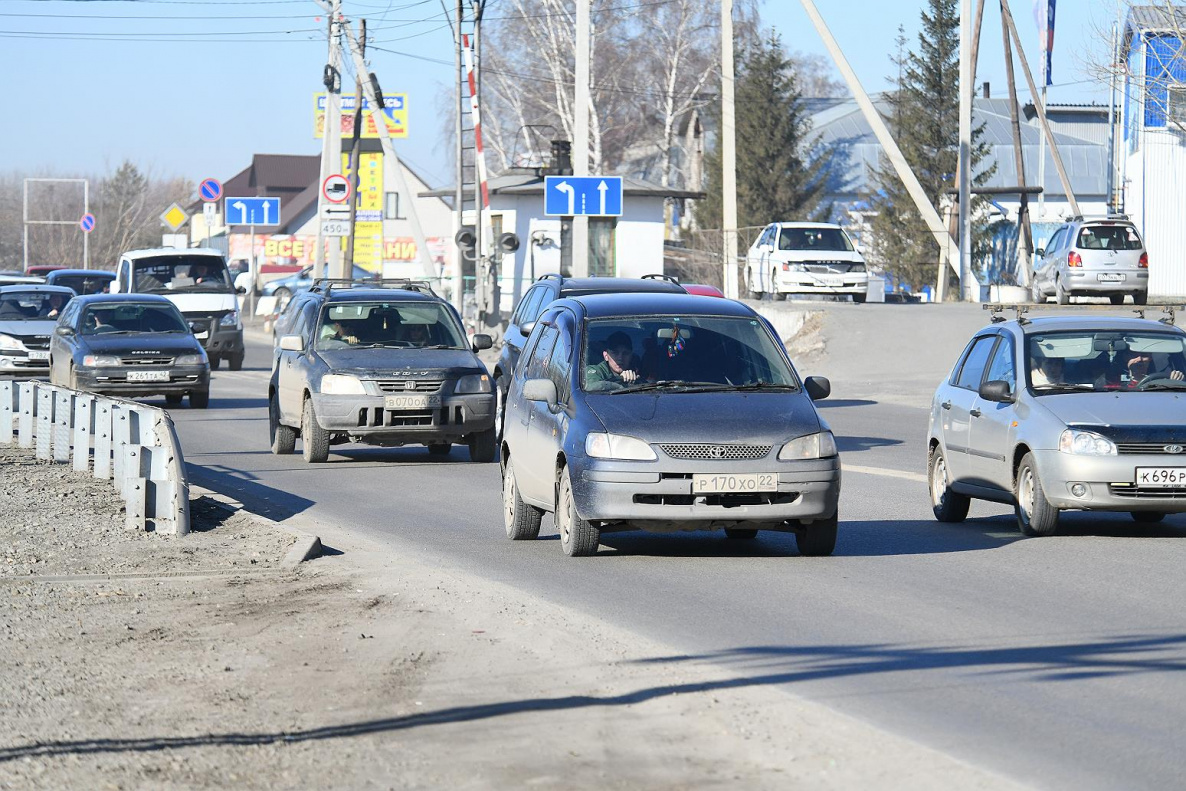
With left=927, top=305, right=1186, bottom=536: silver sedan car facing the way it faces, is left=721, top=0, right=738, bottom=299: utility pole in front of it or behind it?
behind

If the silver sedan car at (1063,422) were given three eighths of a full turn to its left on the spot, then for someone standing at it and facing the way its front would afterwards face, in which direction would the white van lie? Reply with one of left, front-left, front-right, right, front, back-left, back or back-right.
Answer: front-left

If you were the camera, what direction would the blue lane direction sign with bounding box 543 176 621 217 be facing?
facing the viewer

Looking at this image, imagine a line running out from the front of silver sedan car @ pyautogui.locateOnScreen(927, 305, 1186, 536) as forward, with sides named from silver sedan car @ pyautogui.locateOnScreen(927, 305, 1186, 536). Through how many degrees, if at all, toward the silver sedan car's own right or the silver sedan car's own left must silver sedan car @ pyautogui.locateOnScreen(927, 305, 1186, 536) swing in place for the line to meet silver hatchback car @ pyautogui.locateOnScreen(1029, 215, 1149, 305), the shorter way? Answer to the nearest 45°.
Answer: approximately 135° to the silver sedan car's own left

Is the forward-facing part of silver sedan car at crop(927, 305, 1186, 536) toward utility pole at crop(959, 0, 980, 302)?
no

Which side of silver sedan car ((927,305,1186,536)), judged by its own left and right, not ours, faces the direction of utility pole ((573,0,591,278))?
back

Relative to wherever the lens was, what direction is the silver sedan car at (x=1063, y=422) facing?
facing the viewer and to the right of the viewer

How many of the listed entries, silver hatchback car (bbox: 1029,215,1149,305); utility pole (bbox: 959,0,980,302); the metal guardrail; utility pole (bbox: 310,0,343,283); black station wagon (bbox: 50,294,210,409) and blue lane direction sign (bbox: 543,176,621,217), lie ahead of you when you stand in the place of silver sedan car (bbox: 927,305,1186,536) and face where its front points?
0

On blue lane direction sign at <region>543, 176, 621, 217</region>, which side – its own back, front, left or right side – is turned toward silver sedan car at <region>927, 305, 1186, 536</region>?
front

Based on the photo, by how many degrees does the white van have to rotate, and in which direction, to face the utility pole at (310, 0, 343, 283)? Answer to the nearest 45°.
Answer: approximately 135° to its left

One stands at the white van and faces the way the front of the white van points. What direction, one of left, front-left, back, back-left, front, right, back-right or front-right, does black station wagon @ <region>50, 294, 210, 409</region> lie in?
front-right

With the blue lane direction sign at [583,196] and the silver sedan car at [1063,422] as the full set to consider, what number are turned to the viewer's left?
0

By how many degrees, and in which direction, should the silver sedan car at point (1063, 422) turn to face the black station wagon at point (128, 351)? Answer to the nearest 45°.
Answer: approximately 180°

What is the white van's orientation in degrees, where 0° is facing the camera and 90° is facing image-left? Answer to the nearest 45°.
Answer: approximately 315°

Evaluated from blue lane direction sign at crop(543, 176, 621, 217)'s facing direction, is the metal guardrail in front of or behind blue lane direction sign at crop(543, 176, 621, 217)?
in front

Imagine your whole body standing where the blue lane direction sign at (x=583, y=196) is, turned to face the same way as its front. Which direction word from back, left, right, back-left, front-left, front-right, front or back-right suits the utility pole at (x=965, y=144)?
back-left

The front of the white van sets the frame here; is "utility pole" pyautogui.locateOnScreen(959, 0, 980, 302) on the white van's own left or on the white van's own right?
on the white van's own left
